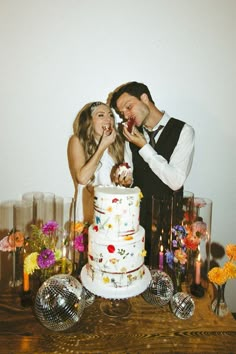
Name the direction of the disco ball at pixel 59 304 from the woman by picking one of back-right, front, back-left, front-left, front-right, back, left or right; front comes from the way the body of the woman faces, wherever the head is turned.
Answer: front-right

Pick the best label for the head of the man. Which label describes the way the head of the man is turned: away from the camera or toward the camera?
toward the camera

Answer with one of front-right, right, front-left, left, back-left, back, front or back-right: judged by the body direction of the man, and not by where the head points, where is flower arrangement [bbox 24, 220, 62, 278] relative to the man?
front

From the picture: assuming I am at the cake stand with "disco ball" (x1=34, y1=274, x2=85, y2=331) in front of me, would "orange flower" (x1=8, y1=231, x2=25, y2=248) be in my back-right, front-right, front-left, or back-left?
front-right

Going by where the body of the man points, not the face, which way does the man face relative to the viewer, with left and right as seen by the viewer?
facing the viewer and to the left of the viewer

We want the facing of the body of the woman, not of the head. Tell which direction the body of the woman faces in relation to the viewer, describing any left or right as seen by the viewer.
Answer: facing the viewer and to the right of the viewer

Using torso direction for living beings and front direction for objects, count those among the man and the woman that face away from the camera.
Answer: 0

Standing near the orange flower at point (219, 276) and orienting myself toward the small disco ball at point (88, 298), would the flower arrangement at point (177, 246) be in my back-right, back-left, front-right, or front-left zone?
front-right

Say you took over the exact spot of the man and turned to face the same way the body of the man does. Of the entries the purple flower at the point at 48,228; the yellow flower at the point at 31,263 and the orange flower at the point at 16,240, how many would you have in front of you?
3
